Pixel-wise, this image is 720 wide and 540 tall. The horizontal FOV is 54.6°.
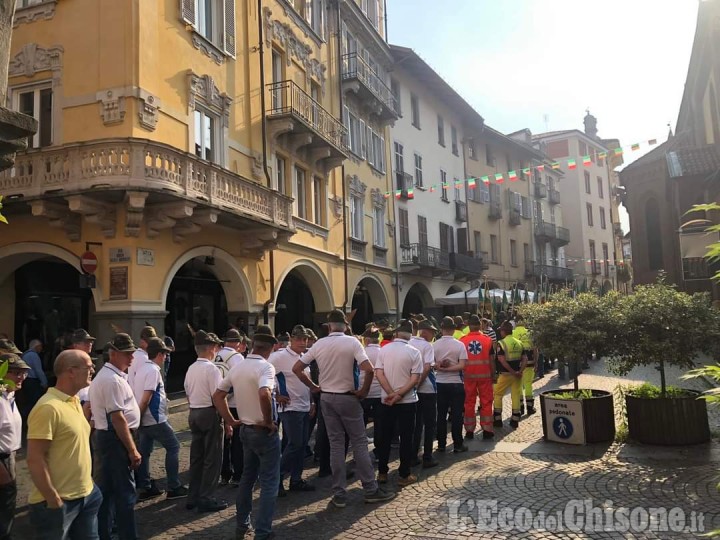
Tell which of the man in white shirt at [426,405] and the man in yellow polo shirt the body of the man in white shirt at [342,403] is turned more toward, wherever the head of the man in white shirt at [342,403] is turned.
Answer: the man in white shirt

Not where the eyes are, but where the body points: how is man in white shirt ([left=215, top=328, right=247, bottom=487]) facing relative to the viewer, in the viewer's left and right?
facing away from the viewer and to the right of the viewer

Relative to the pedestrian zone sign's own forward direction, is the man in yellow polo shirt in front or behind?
in front

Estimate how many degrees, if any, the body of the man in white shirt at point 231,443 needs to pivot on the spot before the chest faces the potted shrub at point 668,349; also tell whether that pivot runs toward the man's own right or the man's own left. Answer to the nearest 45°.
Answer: approximately 45° to the man's own right

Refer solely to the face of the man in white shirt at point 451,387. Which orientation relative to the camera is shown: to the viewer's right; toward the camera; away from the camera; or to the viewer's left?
away from the camera

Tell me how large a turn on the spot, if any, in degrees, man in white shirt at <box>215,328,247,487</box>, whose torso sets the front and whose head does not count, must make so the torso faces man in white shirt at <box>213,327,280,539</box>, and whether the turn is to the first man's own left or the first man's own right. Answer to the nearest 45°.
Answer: approximately 135° to the first man's own right

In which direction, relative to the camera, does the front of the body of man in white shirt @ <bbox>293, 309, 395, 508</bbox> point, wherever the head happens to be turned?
away from the camera

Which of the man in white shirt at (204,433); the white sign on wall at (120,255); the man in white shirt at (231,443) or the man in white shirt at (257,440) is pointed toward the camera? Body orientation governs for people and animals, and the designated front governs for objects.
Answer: the white sign on wall

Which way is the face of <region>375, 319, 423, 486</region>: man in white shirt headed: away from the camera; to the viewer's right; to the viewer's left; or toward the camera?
away from the camera

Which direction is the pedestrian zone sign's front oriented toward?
toward the camera

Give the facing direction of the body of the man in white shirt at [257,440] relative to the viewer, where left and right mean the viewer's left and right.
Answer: facing away from the viewer and to the right of the viewer

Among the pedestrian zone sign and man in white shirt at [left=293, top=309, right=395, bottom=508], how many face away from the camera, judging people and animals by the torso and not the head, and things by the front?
1

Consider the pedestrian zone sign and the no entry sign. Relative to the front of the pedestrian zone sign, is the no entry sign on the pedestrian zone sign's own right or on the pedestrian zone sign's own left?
on the pedestrian zone sign's own right

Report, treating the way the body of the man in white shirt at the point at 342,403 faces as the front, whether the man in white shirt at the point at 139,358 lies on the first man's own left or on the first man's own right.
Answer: on the first man's own left

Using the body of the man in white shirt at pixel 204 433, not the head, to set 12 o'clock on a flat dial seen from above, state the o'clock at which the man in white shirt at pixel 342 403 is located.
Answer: the man in white shirt at pixel 342 403 is roughly at 2 o'clock from the man in white shirt at pixel 204 433.

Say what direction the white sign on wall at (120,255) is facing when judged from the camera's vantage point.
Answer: facing the viewer

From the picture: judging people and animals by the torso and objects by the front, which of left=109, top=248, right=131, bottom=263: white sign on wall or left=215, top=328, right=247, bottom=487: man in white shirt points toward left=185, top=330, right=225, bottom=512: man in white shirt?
the white sign on wall

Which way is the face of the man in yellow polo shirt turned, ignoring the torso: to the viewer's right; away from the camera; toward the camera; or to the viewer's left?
to the viewer's right

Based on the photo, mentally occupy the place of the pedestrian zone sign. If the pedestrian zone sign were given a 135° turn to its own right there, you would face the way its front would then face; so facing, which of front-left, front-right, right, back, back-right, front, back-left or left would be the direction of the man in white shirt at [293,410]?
left

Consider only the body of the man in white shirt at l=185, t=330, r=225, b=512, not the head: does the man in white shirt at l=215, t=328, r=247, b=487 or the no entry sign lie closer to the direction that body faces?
the man in white shirt
